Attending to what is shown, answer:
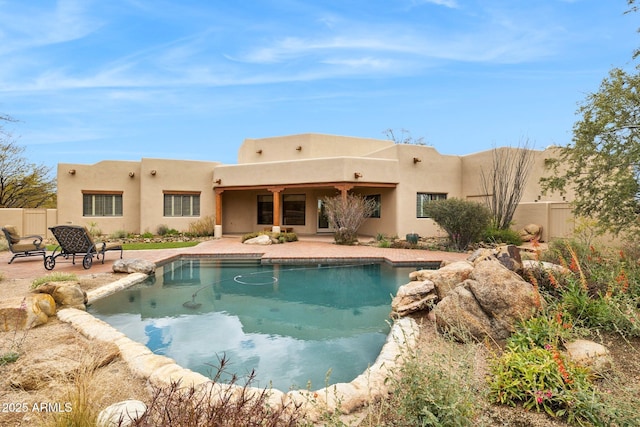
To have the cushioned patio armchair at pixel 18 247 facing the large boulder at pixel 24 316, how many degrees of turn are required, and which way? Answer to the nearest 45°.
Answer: approximately 90° to its right

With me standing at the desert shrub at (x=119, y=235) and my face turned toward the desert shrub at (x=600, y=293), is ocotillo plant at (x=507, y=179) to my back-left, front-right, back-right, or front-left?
front-left

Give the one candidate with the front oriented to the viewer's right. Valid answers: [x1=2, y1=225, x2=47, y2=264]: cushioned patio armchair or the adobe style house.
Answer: the cushioned patio armchair

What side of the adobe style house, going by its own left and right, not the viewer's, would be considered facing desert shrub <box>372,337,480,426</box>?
front

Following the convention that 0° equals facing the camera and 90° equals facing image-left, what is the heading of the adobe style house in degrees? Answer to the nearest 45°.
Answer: approximately 0°

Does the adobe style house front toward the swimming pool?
yes

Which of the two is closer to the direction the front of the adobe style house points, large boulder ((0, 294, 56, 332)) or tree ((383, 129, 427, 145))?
the large boulder

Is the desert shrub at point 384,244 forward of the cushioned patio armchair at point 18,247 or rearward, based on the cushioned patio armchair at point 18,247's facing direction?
forward

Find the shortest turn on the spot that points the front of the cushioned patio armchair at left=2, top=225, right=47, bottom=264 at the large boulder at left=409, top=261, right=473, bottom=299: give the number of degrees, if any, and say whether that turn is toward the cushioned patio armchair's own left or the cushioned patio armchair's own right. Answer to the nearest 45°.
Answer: approximately 45° to the cushioned patio armchair's own right

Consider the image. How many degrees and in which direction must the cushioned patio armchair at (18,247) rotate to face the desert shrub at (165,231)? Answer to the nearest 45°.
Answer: approximately 45° to its left

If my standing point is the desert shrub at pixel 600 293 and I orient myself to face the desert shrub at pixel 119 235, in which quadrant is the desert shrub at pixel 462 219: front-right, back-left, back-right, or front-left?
front-right

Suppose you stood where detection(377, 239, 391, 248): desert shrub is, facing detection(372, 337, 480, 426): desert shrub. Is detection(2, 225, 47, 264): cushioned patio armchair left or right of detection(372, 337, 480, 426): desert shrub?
right

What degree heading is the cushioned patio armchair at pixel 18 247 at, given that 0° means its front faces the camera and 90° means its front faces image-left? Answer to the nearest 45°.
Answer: approximately 270°

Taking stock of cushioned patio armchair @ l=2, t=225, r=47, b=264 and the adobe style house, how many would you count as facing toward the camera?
1

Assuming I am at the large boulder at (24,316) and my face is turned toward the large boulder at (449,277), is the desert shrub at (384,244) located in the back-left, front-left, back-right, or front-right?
front-left
